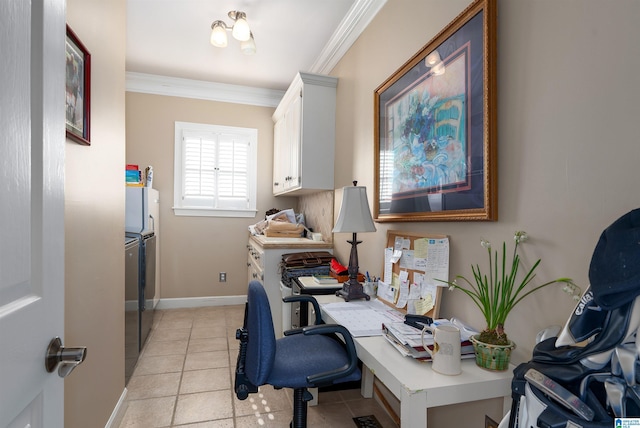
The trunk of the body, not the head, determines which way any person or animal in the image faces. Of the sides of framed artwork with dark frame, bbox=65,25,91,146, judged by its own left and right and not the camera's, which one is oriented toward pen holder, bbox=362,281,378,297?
front

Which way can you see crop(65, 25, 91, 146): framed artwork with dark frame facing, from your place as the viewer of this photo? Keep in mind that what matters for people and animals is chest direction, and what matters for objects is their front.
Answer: facing to the right of the viewer

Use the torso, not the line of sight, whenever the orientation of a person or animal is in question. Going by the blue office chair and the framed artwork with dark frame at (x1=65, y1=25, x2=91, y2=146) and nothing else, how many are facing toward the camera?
0

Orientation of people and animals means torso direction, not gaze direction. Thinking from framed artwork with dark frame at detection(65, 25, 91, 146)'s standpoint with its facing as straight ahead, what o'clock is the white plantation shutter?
The white plantation shutter is roughly at 10 o'clock from the framed artwork with dark frame.

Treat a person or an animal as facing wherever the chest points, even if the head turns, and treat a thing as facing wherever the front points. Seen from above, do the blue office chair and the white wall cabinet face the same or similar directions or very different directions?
very different directions

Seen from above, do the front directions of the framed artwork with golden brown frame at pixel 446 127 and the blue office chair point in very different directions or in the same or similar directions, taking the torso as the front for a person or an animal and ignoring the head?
very different directions

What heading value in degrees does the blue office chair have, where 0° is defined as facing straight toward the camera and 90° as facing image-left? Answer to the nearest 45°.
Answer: approximately 270°

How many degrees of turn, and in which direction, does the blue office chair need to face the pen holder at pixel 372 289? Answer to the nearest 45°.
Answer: approximately 45° to its left

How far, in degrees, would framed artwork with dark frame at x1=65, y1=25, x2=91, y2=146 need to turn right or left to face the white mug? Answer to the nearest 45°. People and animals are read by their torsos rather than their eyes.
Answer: approximately 45° to its right
